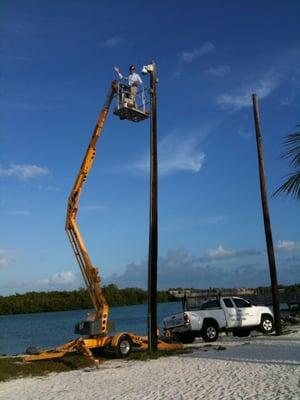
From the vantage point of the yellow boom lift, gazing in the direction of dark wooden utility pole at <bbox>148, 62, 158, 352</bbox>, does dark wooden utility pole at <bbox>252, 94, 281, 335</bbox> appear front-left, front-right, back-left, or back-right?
front-left

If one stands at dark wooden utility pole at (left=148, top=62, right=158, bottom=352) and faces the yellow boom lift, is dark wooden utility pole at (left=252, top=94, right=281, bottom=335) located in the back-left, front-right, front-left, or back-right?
back-right

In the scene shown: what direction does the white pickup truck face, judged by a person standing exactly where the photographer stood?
facing away from the viewer and to the right of the viewer

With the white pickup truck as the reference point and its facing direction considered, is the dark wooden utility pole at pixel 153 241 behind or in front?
behind

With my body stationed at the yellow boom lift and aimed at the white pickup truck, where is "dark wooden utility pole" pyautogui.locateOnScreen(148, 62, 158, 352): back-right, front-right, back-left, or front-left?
front-right

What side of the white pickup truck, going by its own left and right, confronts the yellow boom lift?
back
